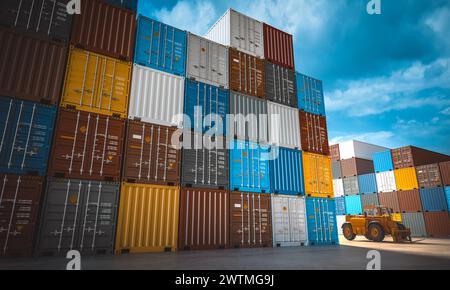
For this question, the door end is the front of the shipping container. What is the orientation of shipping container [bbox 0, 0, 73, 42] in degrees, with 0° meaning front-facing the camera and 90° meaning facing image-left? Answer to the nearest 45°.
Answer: approximately 0°

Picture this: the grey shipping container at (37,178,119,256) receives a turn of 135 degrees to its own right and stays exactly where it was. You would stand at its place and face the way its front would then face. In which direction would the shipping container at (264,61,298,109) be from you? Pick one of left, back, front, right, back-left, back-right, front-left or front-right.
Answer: back-right

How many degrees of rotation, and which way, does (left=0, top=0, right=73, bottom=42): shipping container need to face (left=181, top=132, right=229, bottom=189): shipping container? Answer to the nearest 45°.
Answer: approximately 90° to its left

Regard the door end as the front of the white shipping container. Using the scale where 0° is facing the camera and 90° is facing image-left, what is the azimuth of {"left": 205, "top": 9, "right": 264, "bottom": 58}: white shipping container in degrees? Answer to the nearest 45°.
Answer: approximately 315°

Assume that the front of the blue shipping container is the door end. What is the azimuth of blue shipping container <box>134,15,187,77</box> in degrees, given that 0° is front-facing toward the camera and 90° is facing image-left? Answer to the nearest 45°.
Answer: approximately 0°
